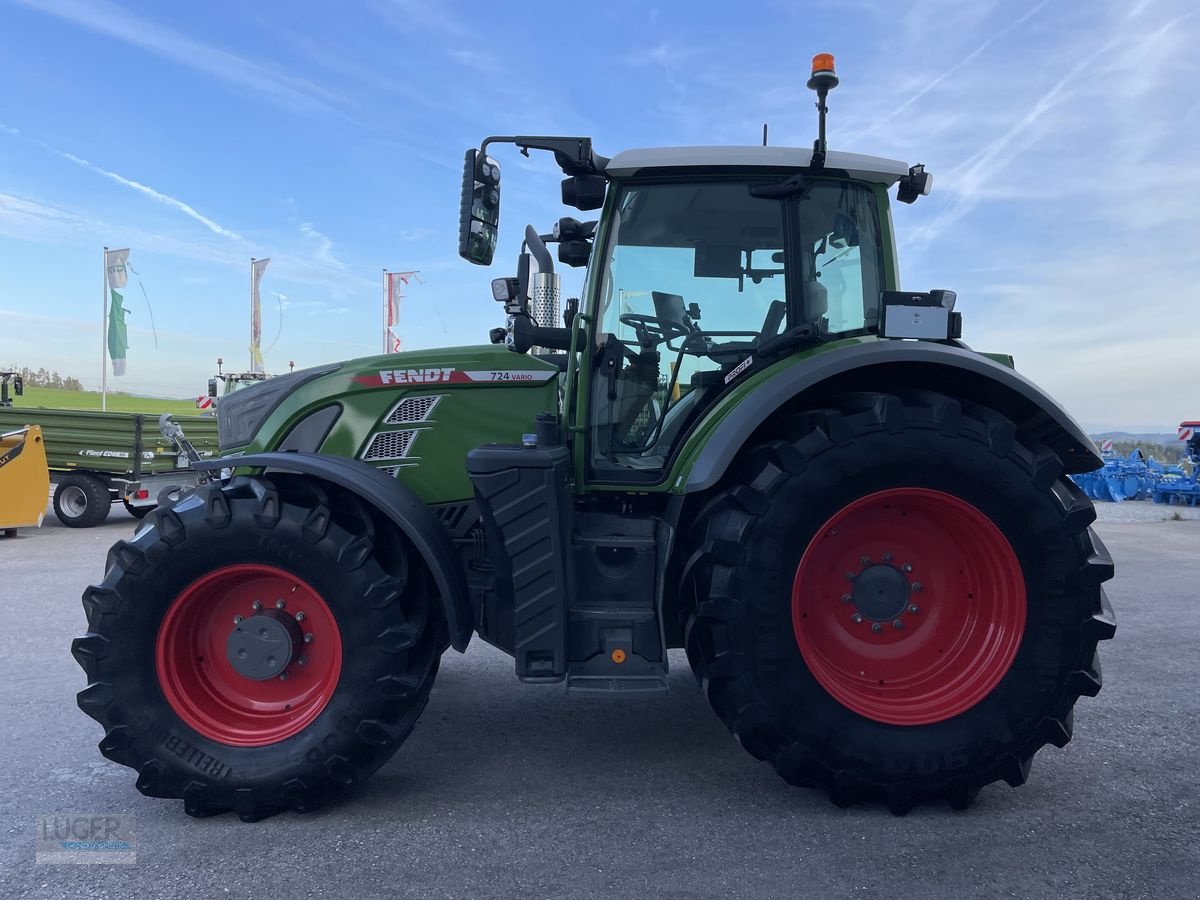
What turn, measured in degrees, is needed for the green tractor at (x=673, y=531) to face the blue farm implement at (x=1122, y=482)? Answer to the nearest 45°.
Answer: approximately 135° to its right

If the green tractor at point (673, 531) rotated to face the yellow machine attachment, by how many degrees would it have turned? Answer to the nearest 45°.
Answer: approximately 45° to its right

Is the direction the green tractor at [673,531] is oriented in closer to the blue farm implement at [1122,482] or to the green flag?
the green flag

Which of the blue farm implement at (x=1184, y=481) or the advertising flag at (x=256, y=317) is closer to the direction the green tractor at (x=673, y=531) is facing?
the advertising flag

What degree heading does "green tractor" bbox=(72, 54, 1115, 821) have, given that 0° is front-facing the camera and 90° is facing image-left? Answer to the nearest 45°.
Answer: approximately 90°
